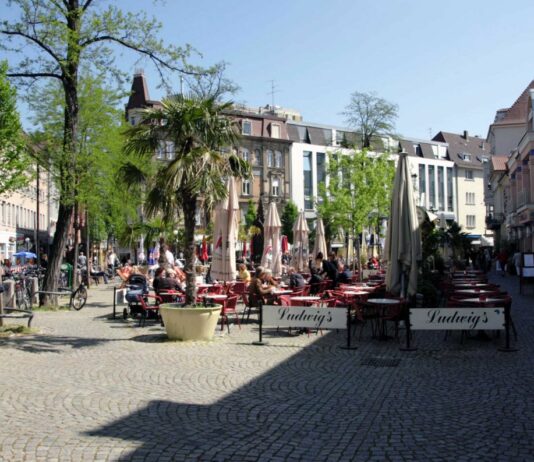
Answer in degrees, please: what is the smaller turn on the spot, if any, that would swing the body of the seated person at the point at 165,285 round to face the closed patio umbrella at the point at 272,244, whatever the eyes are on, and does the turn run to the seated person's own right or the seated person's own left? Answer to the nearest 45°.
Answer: approximately 45° to the seated person's own left

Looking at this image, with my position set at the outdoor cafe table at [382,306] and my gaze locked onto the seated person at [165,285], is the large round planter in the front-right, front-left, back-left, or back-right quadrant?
front-left

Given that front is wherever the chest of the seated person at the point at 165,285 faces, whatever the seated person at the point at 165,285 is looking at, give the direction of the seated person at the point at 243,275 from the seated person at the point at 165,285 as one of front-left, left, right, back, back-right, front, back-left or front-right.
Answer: front-left

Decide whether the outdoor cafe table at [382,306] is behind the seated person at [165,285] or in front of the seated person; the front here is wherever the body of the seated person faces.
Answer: in front
